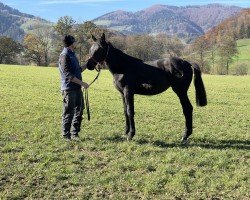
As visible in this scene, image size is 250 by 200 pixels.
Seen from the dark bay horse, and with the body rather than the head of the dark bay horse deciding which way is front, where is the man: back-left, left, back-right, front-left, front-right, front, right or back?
front

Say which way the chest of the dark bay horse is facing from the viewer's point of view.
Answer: to the viewer's left
